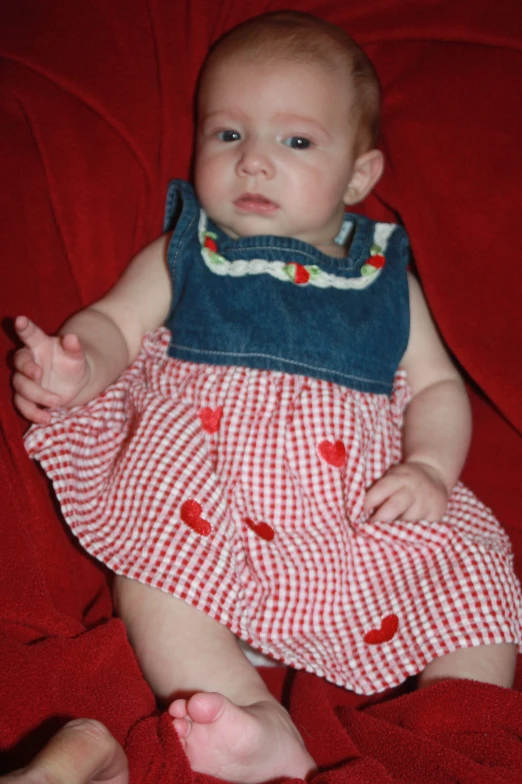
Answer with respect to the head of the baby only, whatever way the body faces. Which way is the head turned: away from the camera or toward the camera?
toward the camera

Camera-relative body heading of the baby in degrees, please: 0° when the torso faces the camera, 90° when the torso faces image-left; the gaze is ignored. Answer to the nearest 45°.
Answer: approximately 0°
